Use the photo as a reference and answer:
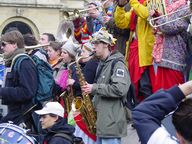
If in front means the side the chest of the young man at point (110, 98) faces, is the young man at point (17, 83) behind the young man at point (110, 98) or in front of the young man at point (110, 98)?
in front

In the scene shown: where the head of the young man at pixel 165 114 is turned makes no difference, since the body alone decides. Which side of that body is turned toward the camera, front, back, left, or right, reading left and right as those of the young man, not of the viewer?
back

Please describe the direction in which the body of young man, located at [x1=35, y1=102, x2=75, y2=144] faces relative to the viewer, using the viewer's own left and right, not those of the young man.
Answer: facing to the left of the viewer

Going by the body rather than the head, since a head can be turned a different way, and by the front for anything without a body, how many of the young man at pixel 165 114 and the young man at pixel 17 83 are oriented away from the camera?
1

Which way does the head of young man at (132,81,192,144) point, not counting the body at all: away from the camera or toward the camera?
away from the camera

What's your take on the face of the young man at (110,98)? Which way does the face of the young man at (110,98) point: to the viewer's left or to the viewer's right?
to the viewer's left

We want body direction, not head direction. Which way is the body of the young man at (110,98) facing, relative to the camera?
to the viewer's left
